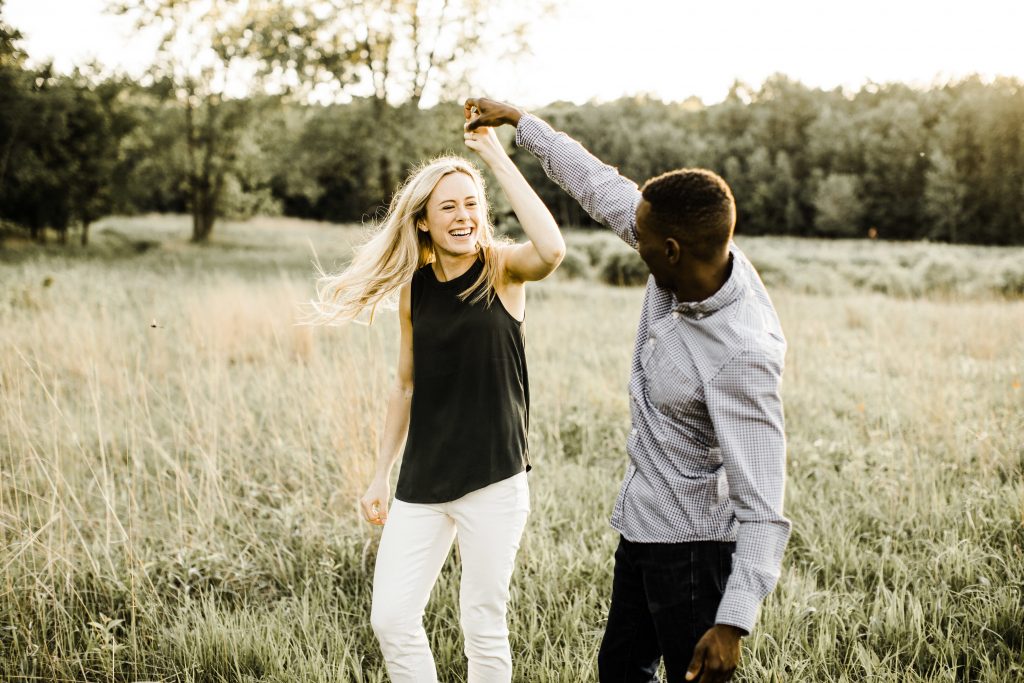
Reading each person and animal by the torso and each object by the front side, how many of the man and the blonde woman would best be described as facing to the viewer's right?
0

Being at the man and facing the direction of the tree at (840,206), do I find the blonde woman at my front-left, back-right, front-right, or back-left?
front-left

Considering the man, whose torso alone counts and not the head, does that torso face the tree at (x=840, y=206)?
no

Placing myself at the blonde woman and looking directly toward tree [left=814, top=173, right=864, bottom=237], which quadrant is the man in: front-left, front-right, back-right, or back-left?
back-right

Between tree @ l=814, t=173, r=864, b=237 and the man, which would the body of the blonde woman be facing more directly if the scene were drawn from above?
the man

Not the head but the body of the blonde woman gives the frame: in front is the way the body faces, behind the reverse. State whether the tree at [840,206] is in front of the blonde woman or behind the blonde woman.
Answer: behind

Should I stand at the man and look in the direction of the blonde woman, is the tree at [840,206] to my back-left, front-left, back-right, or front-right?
front-right

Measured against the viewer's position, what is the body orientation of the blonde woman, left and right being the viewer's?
facing the viewer
